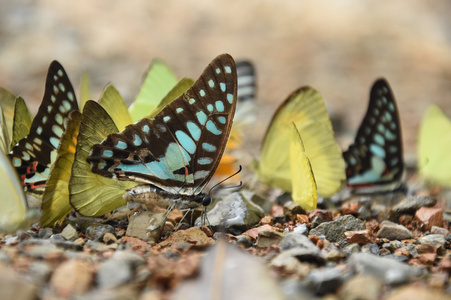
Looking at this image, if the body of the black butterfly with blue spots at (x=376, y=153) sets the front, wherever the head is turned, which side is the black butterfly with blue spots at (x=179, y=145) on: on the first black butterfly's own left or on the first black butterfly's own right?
on the first black butterfly's own right

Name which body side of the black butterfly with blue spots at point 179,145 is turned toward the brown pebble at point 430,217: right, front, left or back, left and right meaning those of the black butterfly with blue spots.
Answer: front

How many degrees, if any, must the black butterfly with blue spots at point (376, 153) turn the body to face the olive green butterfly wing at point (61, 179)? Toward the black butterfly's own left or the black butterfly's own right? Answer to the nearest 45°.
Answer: approximately 135° to the black butterfly's own right

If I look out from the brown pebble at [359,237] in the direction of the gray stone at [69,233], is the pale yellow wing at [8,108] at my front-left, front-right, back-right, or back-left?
front-right

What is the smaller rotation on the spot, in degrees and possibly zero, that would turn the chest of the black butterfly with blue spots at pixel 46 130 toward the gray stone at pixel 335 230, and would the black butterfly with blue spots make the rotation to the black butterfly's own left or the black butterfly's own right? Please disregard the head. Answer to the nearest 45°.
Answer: approximately 45° to the black butterfly's own right

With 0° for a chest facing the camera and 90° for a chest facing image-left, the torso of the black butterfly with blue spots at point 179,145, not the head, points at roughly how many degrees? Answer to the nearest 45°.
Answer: approximately 270°

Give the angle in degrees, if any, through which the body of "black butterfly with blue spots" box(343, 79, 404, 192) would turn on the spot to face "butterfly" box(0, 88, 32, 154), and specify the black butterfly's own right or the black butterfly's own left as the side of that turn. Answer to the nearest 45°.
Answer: approximately 135° to the black butterfly's own right

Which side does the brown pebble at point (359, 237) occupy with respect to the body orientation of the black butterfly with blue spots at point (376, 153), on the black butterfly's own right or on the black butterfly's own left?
on the black butterfly's own right

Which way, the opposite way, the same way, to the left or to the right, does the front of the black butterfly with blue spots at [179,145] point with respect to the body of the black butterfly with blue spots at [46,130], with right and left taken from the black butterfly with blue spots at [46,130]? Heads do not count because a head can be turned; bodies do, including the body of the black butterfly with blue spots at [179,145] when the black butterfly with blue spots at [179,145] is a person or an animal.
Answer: the same way

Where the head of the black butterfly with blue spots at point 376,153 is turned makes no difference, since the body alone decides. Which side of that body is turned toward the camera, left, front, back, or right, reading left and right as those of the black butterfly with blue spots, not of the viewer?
right

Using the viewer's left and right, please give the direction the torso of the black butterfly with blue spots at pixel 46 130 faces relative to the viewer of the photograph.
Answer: facing to the right of the viewer

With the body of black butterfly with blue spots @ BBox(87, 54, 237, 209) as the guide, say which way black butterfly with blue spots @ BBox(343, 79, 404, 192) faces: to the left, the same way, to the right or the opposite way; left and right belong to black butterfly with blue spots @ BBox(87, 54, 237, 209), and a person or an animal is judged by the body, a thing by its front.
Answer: the same way

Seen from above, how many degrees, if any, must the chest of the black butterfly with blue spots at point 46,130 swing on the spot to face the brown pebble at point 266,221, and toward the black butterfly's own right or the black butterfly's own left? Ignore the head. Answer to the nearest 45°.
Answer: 0° — it already faces it

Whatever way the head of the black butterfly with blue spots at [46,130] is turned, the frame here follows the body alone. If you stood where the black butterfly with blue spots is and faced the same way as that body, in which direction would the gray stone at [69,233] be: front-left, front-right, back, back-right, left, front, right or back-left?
right

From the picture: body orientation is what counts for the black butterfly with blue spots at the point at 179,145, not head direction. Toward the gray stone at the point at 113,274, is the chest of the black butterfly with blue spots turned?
no

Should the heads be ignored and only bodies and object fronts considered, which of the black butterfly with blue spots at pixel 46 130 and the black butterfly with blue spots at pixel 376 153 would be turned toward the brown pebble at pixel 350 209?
the black butterfly with blue spots at pixel 46 130

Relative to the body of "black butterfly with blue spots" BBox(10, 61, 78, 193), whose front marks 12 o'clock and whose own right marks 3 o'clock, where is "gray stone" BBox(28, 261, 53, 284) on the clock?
The gray stone is roughly at 3 o'clock from the black butterfly with blue spots.

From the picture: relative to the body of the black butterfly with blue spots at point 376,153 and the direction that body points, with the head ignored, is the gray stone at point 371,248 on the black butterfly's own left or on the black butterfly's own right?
on the black butterfly's own right

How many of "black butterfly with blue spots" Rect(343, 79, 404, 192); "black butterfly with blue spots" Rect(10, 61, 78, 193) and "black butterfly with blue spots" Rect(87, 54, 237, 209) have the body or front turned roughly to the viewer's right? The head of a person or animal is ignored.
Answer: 3
